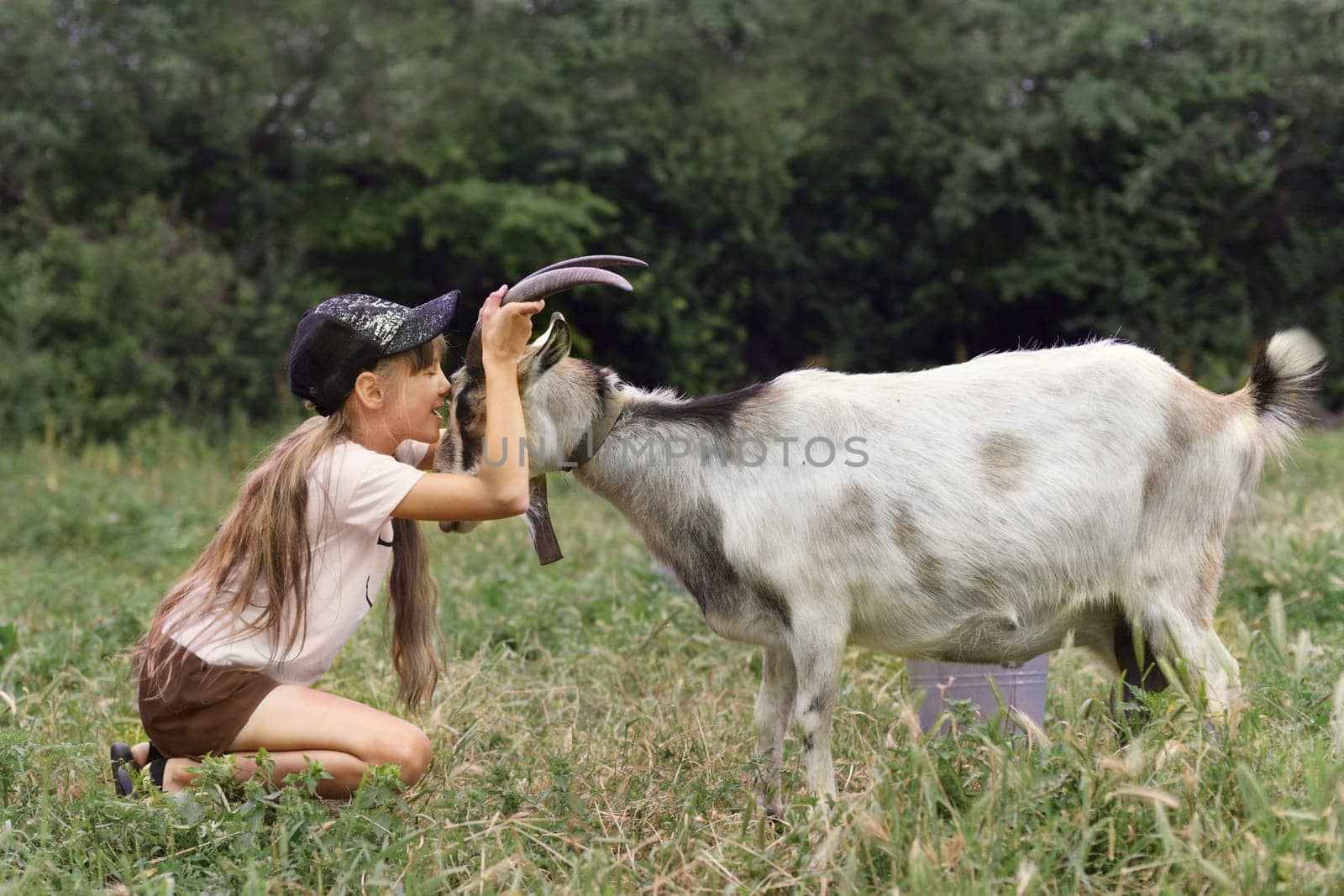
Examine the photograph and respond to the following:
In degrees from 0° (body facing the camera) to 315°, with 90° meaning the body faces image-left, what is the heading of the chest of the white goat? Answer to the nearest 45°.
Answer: approximately 90°

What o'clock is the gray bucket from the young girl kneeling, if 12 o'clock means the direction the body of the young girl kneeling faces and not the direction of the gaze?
The gray bucket is roughly at 12 o'clock from the young girl kneeling.

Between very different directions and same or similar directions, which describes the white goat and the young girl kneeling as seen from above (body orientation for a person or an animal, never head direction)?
very different directions

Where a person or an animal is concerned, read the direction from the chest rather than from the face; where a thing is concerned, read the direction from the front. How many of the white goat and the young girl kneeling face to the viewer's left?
1

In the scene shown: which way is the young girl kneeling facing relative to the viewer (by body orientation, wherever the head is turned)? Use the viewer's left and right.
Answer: facing to the right of the viewer

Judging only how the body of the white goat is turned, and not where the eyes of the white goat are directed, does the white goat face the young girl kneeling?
yes

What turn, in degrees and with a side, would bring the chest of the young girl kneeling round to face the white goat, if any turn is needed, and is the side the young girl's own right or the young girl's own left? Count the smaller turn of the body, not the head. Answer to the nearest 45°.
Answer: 0° — they already face it

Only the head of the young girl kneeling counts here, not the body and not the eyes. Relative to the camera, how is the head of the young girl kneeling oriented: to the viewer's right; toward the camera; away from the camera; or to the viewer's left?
to the viewer's right
